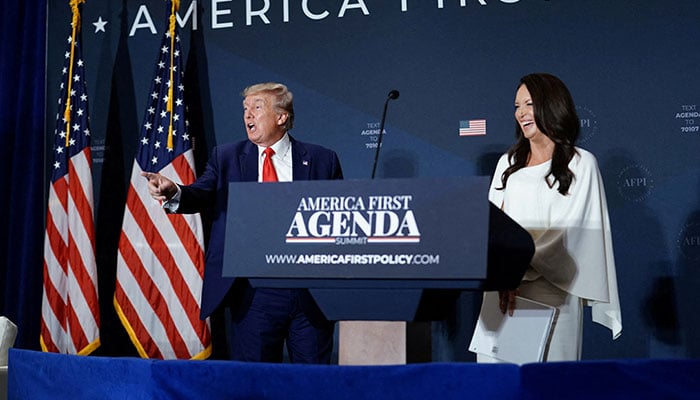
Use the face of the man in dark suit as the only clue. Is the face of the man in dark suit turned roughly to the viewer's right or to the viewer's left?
to the viewer's left

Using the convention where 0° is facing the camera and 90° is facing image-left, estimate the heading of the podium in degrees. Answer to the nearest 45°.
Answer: approximately 0°

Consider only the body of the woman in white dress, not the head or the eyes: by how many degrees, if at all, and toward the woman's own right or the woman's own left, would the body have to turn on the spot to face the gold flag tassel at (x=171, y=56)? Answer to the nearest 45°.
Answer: approximately 90° to the woman's own right

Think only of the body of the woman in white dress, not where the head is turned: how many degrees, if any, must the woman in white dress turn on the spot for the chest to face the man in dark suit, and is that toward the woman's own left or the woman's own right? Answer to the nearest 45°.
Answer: approximately 45° to the woman's own right

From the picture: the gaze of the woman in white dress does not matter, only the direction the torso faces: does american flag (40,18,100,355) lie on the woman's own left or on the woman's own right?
on the woman's own right
